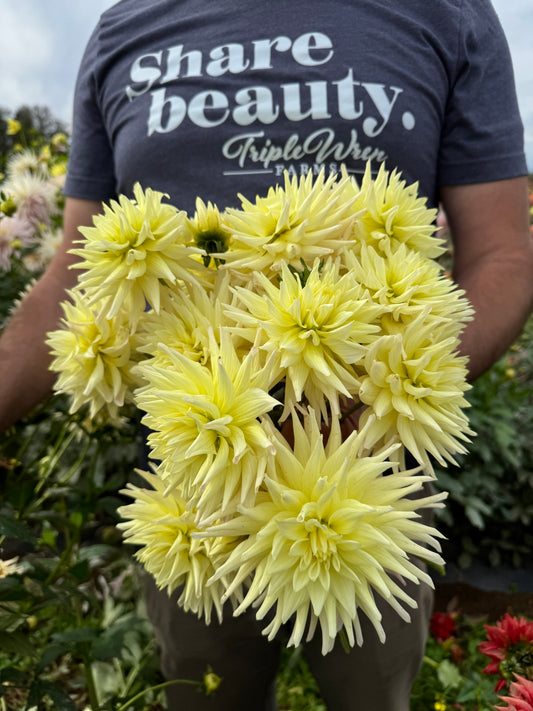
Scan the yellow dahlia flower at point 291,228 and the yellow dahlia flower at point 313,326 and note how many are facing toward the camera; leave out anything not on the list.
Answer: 2

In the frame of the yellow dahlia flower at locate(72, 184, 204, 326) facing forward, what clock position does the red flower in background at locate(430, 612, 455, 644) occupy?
The red flower in background is roughly at 7 o'clock from the yellow dahlia flower.
